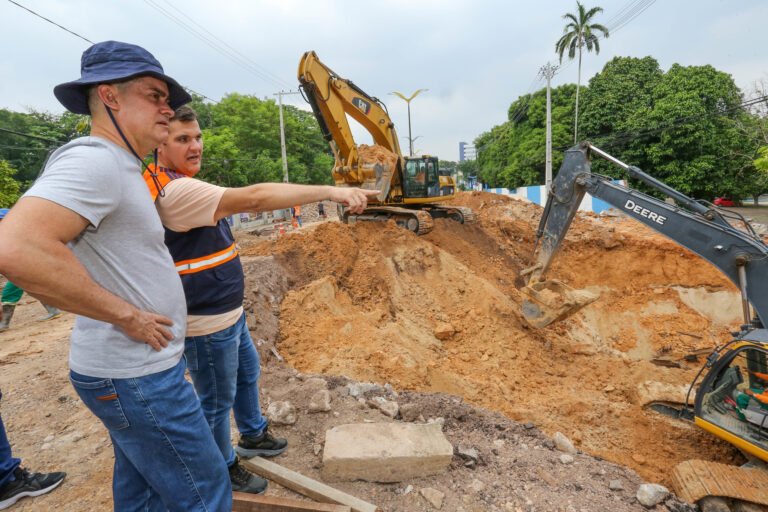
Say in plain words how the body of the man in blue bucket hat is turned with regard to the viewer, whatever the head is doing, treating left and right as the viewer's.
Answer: facing to the right of the viewer

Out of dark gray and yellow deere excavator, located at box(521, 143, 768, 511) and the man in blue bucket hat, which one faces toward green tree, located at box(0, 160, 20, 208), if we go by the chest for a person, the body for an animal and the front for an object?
the dark gray and yellow deere excavator

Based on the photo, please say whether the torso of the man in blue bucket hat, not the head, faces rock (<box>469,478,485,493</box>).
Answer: yes

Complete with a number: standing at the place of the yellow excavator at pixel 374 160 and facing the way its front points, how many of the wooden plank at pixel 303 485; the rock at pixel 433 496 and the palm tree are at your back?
1

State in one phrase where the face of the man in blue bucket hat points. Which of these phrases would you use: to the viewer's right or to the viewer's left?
to the viewer's right

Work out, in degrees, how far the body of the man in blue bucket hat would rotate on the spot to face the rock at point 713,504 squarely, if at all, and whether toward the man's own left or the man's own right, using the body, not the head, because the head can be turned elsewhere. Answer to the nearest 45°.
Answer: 0° — they already face it

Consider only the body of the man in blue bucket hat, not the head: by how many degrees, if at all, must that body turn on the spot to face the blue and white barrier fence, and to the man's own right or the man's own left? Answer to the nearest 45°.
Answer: approximately 45° to the man's own left

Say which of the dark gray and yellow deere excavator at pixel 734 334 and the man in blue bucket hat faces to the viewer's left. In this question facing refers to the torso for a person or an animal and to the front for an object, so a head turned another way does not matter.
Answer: the dark gray and yellow deere excavator

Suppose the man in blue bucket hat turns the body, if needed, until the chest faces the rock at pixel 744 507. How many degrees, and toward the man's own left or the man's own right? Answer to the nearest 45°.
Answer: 0° — they already face it

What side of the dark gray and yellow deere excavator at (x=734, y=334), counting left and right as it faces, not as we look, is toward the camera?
left

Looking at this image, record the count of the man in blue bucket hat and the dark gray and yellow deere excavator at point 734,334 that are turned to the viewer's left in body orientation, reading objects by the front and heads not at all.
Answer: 1

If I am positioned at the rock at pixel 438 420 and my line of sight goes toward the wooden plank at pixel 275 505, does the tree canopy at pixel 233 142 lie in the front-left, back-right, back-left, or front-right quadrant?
back-right
